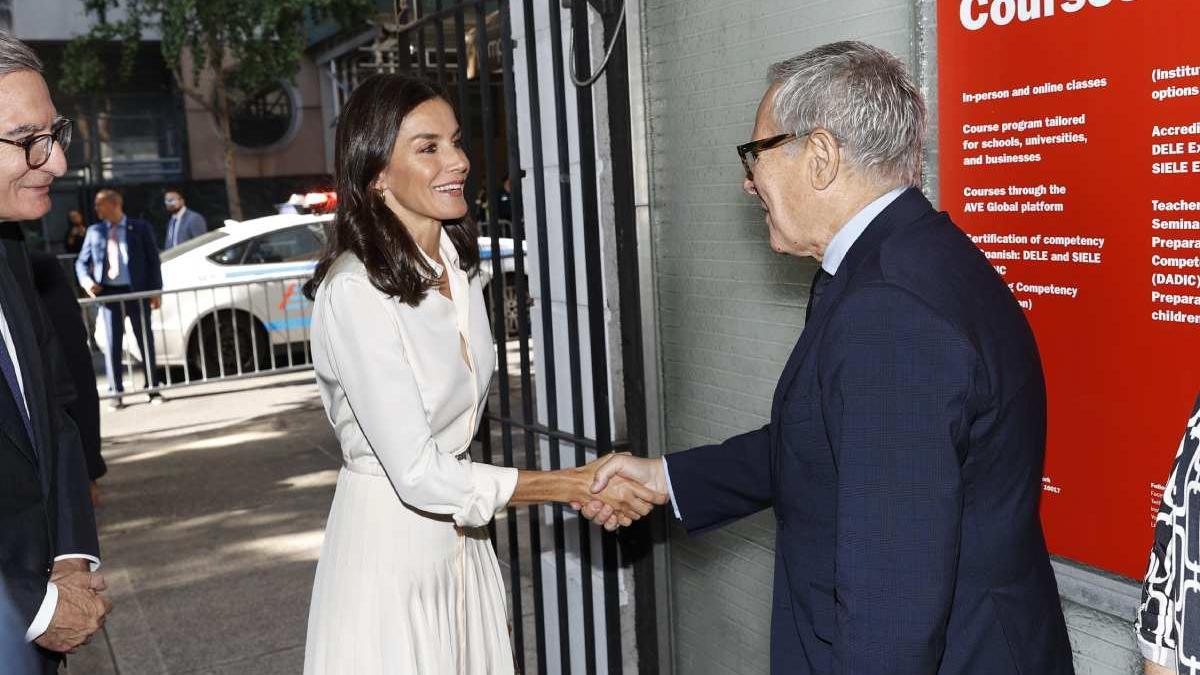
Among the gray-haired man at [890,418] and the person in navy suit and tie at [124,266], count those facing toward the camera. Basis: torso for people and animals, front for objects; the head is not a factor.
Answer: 1

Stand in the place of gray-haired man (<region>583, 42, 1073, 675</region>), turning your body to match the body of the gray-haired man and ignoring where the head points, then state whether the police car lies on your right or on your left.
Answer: on your right

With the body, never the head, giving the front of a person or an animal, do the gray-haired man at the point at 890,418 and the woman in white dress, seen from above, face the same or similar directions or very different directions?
very different directions

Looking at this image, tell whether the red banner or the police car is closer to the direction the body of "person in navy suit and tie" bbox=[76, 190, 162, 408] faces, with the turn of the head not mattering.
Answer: the red banner

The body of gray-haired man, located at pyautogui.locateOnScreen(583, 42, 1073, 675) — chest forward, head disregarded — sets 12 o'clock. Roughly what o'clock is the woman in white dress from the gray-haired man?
The woman in white dress is roughly at 1 o'clock from the gray-haired man.

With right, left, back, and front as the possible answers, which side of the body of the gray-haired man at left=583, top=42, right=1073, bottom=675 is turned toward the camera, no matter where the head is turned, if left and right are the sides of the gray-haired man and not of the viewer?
left

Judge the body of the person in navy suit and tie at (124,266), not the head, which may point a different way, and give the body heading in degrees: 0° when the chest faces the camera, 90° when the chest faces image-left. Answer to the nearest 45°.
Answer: approximately 0°

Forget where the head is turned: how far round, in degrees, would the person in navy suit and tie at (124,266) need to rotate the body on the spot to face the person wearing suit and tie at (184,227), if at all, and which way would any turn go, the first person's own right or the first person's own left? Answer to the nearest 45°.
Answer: approximately 180°

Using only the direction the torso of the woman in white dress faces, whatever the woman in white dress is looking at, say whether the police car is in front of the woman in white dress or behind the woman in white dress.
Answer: behind
